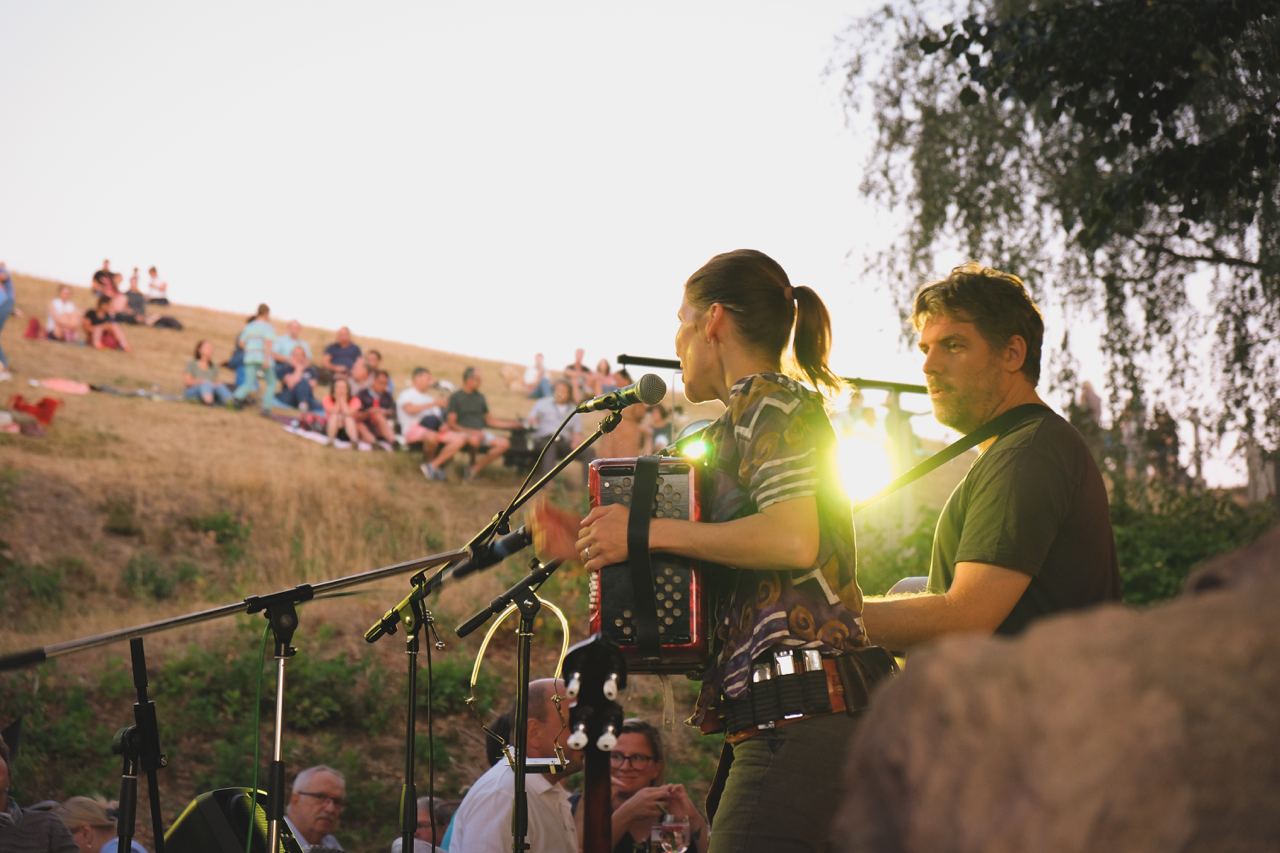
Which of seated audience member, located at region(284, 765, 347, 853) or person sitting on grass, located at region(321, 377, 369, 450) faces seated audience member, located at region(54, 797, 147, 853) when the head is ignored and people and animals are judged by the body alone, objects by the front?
the person sitting on grass

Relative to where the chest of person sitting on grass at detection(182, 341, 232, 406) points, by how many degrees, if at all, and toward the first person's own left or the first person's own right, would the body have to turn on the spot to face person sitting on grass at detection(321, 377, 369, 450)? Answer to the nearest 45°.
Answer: approximately 45° to the first person's own left

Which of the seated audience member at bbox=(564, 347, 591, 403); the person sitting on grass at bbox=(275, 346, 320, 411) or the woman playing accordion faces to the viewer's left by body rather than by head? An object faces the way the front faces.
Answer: the woman playing accordion

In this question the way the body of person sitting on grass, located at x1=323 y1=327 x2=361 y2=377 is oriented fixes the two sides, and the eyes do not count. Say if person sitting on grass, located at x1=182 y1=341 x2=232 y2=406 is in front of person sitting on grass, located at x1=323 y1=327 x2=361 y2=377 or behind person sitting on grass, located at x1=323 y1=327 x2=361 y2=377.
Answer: in front

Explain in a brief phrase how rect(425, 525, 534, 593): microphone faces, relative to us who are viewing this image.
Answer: facing to the right of the viewer

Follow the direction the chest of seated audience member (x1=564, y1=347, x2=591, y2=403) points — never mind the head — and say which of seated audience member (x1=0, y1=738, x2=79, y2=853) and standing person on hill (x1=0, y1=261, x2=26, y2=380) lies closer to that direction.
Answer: the seated audience member

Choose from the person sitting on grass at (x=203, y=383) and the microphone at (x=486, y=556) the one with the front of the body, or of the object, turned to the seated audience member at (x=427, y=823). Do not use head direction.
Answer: the person sitting on grass

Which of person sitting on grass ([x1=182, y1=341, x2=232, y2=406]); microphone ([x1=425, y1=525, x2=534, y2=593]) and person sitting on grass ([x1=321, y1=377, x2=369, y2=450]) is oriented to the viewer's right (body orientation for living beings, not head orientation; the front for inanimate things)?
the microphone

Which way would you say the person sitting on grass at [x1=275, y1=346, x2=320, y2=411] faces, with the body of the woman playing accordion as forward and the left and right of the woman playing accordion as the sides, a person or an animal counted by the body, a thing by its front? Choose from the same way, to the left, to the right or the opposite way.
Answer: to the left
